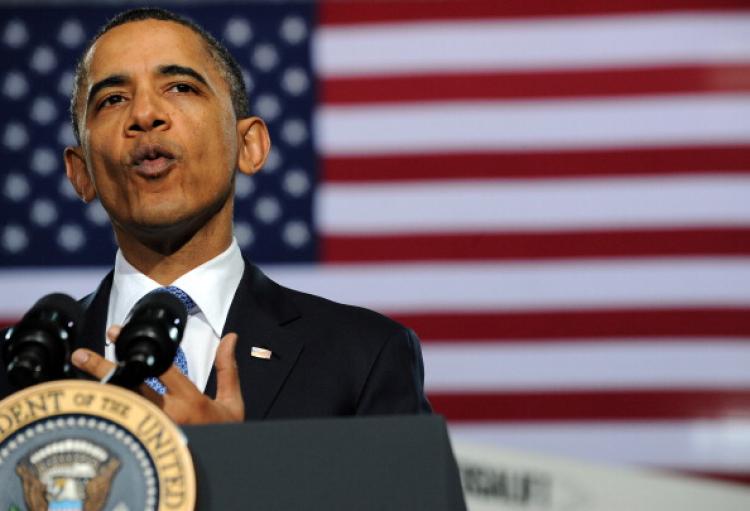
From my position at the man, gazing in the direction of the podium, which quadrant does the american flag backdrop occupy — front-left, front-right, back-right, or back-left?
back-left

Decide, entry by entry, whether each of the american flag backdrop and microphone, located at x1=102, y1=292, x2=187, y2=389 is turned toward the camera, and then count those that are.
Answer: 1

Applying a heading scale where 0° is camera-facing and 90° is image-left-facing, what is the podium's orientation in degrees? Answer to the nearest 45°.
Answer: approximately 45°

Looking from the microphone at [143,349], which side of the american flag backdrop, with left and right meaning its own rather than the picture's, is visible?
front

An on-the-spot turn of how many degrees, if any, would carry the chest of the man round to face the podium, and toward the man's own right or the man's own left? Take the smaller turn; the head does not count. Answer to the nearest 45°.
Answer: approximately 45° to the man's own left

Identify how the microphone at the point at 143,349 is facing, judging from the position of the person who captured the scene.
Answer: facing away from the viewer and to the right of the viewer

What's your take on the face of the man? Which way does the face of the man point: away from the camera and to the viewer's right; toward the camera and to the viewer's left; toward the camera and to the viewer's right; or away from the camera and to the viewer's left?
toward the camera and to the viewer's left

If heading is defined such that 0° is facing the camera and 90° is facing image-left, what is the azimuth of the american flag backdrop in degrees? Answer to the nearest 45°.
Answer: approximately 0°

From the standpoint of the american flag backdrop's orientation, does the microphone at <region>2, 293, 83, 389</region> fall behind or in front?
in front
